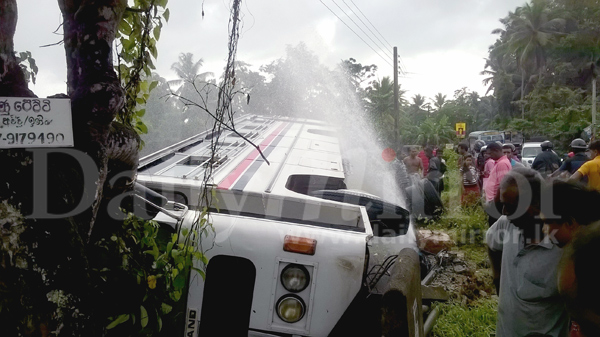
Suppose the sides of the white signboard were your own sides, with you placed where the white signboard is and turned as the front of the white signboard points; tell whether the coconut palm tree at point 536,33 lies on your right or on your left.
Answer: on your left

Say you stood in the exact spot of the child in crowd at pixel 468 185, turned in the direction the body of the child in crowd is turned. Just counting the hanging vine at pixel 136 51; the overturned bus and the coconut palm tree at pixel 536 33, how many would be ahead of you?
2

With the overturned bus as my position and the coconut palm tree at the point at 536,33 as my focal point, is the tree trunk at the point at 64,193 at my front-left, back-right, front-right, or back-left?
back-right

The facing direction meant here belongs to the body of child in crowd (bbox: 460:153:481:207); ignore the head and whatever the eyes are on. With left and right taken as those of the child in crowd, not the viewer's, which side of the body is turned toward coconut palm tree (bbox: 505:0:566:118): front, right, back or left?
back

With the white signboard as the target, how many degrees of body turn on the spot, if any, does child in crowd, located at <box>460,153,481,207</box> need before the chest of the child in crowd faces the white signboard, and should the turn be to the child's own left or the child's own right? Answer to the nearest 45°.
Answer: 0° — they already face it

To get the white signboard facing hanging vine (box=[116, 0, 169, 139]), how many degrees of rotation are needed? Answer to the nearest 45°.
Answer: approximately 135° to its left

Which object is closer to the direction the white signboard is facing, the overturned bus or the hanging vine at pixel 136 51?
the hanging vine

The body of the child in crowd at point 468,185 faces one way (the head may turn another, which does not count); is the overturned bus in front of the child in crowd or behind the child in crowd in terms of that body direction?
in front

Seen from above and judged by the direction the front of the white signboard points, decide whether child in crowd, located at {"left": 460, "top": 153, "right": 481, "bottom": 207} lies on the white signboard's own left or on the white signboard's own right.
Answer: on the white signboard's own left
